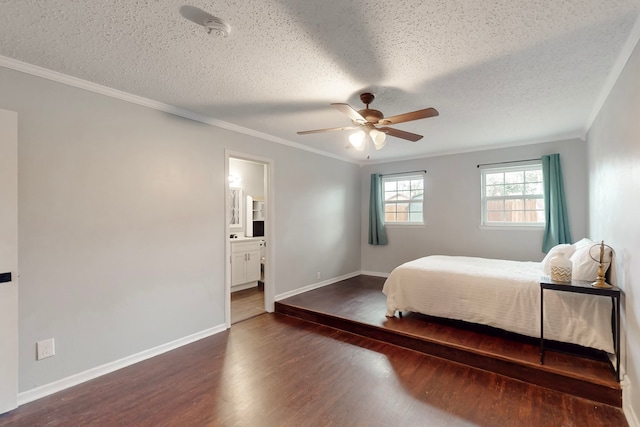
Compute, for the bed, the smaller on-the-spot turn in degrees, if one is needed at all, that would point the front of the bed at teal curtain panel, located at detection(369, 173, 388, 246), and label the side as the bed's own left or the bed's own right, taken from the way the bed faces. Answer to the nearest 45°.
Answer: approximately 45° to the bed's own right

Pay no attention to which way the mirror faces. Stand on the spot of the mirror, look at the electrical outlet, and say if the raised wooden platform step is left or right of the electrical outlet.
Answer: left

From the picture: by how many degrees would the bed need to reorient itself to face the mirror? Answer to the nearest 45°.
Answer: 0° — it already faces it

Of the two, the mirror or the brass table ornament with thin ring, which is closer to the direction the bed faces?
the mirror

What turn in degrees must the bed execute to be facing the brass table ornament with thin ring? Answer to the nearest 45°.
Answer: approximately 180°

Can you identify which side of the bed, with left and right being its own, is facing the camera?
left

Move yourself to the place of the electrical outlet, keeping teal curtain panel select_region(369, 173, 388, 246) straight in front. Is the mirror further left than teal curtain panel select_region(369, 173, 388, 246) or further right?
left

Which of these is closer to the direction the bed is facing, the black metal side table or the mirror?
the mirror

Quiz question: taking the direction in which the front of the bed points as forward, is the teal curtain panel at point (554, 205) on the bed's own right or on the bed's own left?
on the bed's own right
